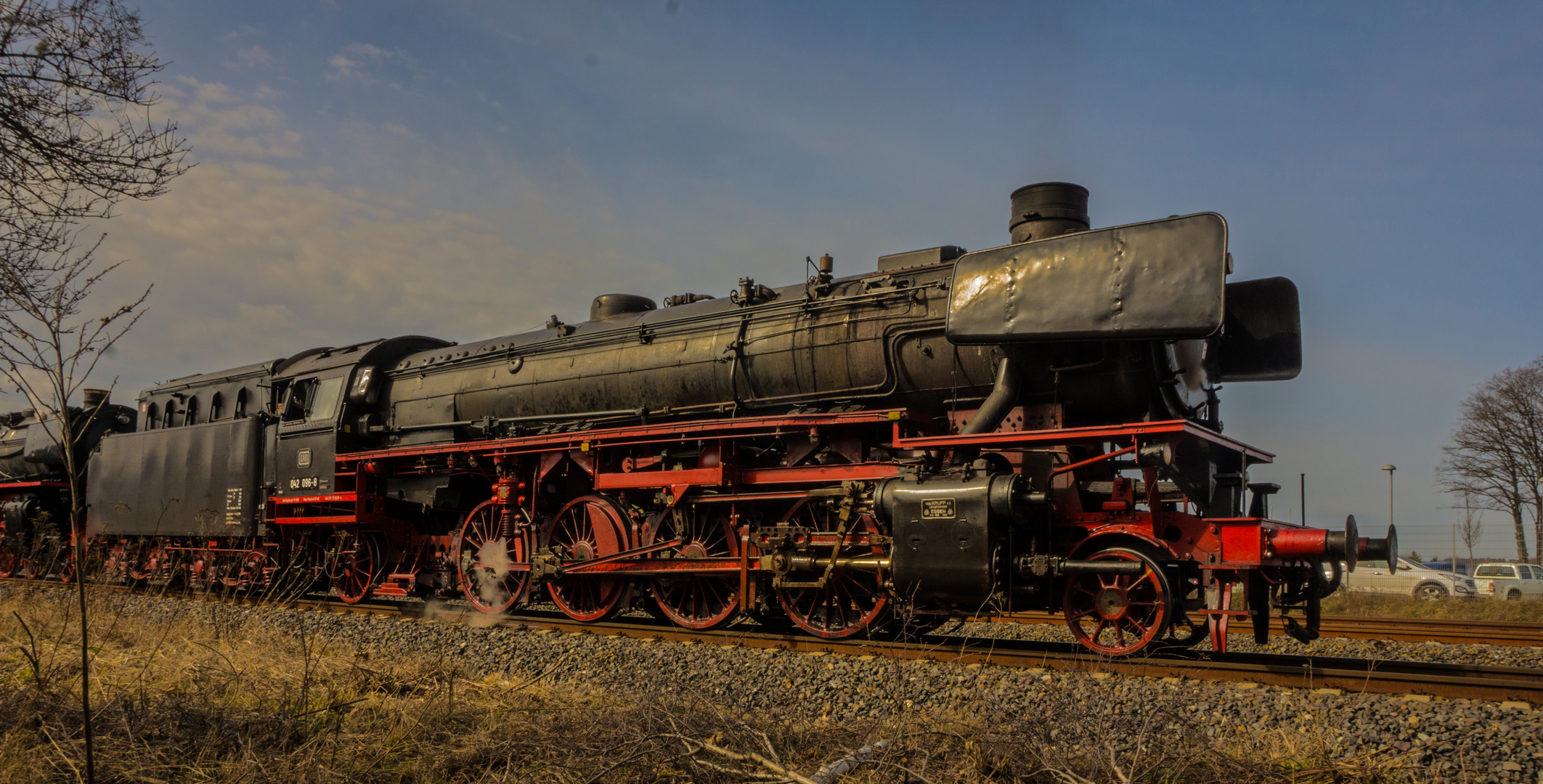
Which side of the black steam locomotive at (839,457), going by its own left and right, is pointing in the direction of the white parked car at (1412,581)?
left

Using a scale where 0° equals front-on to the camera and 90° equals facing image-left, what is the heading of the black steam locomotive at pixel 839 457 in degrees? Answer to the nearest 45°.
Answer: approximately 315°

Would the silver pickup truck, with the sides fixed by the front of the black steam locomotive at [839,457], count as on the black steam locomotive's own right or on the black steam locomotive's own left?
on the black steam locomotive's own left

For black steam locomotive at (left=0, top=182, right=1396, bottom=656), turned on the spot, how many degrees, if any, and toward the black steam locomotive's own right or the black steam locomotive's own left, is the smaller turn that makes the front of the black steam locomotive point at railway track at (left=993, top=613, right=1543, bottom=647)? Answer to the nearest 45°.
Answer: approximately 45° to the black steam locomotive's own left
